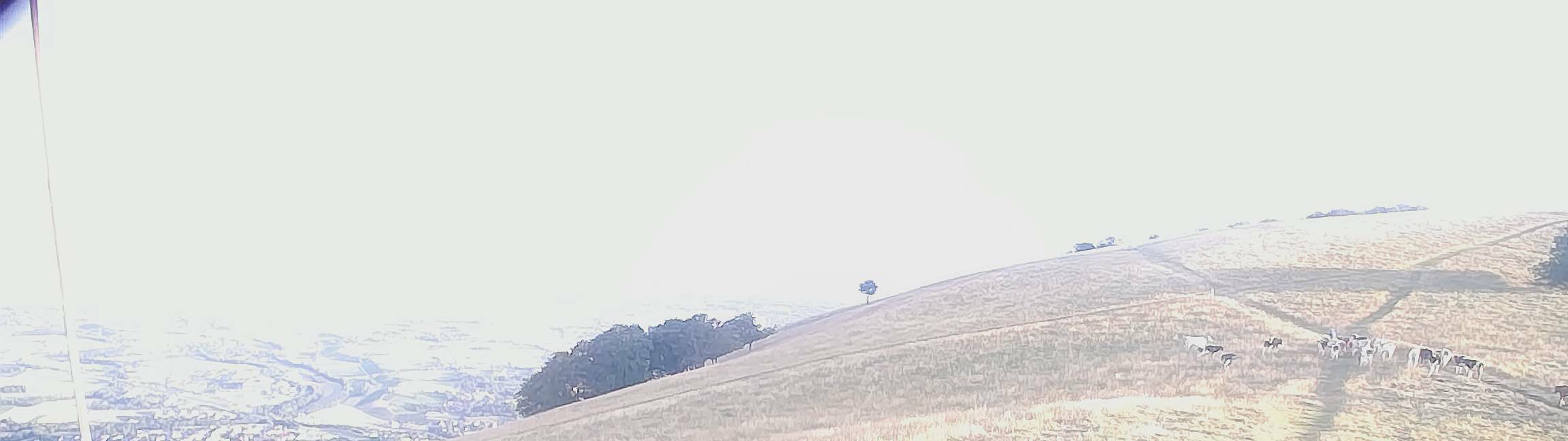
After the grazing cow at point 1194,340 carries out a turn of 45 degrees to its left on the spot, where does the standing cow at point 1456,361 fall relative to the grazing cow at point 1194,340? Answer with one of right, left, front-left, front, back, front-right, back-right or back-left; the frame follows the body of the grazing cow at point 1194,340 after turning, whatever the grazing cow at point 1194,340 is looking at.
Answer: left

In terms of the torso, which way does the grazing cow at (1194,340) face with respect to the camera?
to the viewer's left

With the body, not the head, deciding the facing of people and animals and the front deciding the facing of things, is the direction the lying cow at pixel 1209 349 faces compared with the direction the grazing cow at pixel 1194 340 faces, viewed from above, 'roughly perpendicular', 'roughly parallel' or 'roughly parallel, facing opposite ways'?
roughly parallel

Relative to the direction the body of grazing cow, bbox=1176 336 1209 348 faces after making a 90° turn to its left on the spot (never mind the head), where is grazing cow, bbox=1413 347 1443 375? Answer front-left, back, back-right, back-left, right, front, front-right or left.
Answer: front-left
